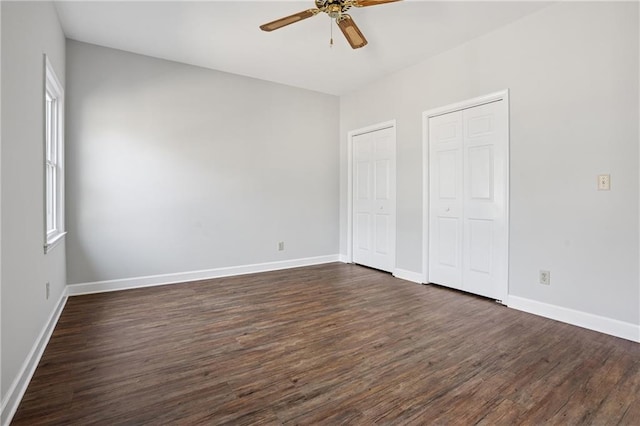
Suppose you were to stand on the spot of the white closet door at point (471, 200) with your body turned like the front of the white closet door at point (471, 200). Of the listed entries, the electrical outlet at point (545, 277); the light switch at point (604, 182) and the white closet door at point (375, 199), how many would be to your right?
1

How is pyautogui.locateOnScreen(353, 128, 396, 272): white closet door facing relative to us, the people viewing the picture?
facing the viewer and to the left of the viewer

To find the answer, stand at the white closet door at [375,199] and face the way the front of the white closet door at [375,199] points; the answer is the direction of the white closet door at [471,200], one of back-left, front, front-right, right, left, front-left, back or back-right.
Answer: left

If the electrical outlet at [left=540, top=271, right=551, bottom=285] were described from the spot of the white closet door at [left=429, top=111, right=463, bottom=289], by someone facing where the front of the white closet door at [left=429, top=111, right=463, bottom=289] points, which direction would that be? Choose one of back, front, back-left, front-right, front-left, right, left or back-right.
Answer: left

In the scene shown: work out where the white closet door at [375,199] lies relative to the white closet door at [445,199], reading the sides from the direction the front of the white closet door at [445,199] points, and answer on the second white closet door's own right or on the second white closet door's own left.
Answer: on the second white closet door's own right

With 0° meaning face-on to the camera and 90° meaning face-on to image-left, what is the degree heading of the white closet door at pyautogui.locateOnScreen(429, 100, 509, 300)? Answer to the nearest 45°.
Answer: approximately 45°

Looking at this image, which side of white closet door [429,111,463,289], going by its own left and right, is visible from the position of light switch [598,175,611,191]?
left

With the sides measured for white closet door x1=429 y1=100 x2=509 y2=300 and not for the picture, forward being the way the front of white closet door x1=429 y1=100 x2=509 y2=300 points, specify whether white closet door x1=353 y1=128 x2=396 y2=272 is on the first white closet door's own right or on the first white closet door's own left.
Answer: on the first white closet door's own right

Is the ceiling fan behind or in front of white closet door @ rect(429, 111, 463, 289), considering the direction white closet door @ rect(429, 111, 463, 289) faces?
in front

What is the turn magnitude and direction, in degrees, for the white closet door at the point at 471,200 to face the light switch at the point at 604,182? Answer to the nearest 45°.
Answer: approximately 90° to its left

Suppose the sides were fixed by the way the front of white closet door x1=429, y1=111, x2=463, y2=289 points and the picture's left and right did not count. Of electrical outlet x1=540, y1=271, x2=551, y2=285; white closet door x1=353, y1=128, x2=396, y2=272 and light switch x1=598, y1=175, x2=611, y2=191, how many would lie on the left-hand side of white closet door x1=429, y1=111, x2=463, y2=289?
2

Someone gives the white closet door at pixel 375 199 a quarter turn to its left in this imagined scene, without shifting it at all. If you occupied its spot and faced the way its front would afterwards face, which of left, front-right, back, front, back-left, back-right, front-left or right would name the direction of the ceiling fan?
front-right

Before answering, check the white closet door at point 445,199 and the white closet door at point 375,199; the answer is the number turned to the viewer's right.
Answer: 0

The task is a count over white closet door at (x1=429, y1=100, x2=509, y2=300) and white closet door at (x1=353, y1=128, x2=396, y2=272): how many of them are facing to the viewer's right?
0
